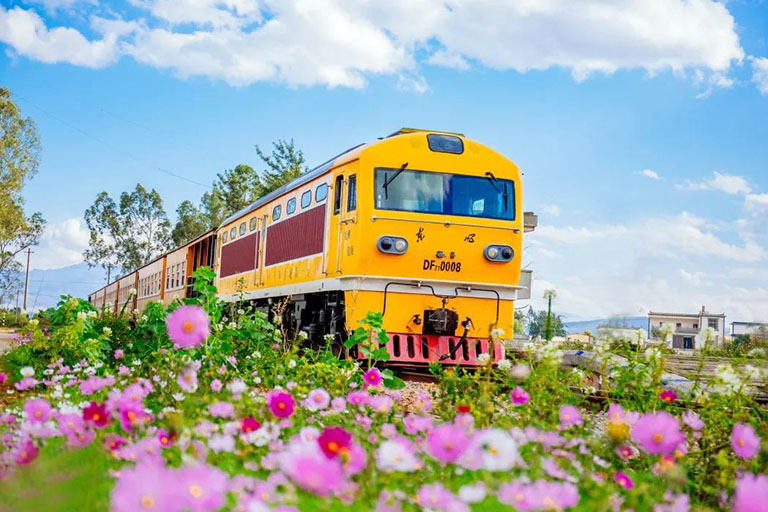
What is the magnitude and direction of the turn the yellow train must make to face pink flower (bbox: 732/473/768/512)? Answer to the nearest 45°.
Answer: approximately 45° to its right

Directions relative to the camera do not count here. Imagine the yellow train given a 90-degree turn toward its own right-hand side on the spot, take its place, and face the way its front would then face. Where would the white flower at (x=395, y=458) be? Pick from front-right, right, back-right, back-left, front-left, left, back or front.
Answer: front-left

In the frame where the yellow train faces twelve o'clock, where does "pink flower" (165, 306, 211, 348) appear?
The pink flower is roughly at 2 o'clock from the yellow train.

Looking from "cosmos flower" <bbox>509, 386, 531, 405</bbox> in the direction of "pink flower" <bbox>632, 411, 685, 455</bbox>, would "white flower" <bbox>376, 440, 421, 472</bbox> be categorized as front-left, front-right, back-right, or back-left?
front-right

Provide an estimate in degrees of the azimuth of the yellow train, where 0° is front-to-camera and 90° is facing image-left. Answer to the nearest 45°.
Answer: approximately 315°

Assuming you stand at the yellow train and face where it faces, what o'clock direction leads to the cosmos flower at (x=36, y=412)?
The cosmos flower is roughly at 2 o'clock from the yellow train.

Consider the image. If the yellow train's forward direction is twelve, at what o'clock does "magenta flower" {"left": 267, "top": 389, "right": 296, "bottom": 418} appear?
The magenta flower is roughly at 2 o'clock from the yellow train.

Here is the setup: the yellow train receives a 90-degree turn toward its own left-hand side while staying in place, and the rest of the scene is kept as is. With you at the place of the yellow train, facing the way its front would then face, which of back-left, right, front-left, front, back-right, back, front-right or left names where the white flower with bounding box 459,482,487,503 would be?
back-right

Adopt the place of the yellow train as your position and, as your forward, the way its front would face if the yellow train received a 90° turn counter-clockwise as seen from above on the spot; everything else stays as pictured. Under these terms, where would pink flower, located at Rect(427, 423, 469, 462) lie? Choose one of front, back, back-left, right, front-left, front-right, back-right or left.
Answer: back-right

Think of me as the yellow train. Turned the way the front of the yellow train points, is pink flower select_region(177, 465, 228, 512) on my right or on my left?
on my right

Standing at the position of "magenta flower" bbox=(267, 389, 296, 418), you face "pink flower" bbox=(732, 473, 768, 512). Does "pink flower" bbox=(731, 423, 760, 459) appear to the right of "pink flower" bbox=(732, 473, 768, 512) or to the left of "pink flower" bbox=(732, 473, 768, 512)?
left

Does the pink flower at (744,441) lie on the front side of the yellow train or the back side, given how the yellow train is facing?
on the front side

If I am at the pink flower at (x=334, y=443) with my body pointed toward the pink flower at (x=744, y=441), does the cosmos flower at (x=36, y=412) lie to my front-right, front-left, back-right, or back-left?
back-left
